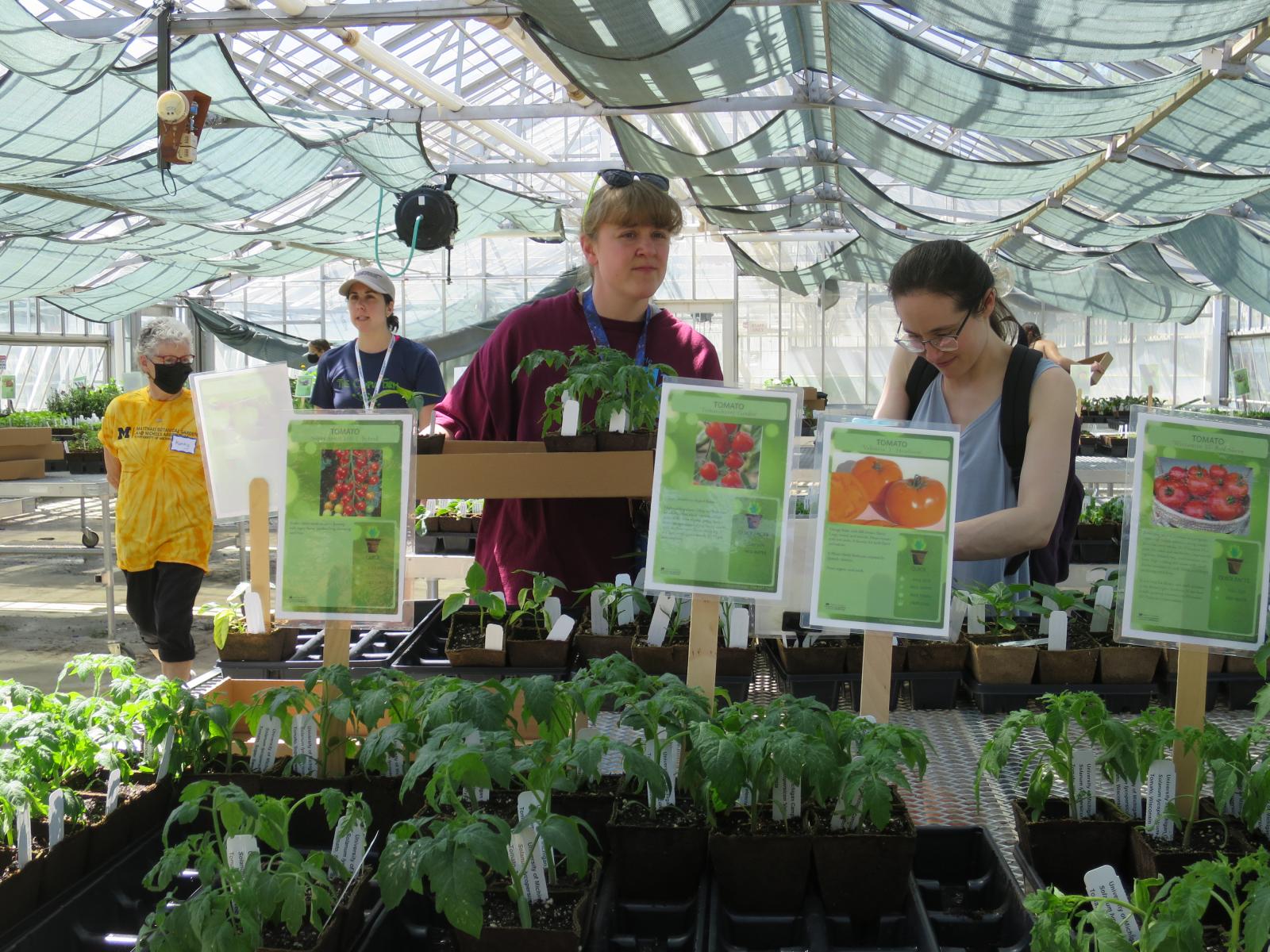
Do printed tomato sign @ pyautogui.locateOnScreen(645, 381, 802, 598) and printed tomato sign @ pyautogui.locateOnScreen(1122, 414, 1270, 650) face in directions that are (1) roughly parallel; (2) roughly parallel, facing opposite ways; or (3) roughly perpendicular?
roughly parallel

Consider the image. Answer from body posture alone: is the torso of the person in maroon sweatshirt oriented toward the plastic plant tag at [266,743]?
no

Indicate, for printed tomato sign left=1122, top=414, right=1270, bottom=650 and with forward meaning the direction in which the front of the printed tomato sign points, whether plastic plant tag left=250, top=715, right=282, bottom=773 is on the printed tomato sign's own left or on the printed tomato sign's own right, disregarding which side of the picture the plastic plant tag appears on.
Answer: on the printed tomato sign's own right

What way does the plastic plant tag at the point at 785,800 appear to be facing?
toward the camera

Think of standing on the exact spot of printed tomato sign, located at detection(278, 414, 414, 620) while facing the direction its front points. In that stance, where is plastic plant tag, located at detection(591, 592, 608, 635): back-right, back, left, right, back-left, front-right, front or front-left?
back-left

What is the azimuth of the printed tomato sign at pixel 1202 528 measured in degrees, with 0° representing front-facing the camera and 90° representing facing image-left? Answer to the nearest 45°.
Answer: approximately 0°

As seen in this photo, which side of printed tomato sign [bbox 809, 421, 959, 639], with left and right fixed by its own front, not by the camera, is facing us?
front

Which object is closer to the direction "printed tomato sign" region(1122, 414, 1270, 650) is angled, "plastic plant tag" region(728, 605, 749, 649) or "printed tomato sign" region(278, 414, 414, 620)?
the printed tomato sign

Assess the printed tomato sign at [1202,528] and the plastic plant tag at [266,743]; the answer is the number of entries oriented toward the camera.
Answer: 2

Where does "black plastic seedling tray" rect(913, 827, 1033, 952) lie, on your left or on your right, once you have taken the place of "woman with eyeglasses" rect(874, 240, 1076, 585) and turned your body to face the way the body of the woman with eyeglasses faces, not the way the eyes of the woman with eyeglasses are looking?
on your left

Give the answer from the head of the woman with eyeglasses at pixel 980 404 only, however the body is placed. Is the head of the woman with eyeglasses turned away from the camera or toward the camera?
toward the camera

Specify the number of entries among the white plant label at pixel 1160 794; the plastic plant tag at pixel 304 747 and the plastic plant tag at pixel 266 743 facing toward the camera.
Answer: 3

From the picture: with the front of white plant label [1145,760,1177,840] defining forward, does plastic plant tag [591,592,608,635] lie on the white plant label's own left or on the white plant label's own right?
on the white plant label's own right

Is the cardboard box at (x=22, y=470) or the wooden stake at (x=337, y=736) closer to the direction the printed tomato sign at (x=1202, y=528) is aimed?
the wooden stake

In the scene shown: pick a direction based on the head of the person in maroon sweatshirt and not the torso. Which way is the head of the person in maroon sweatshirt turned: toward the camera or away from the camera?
toward the camera
